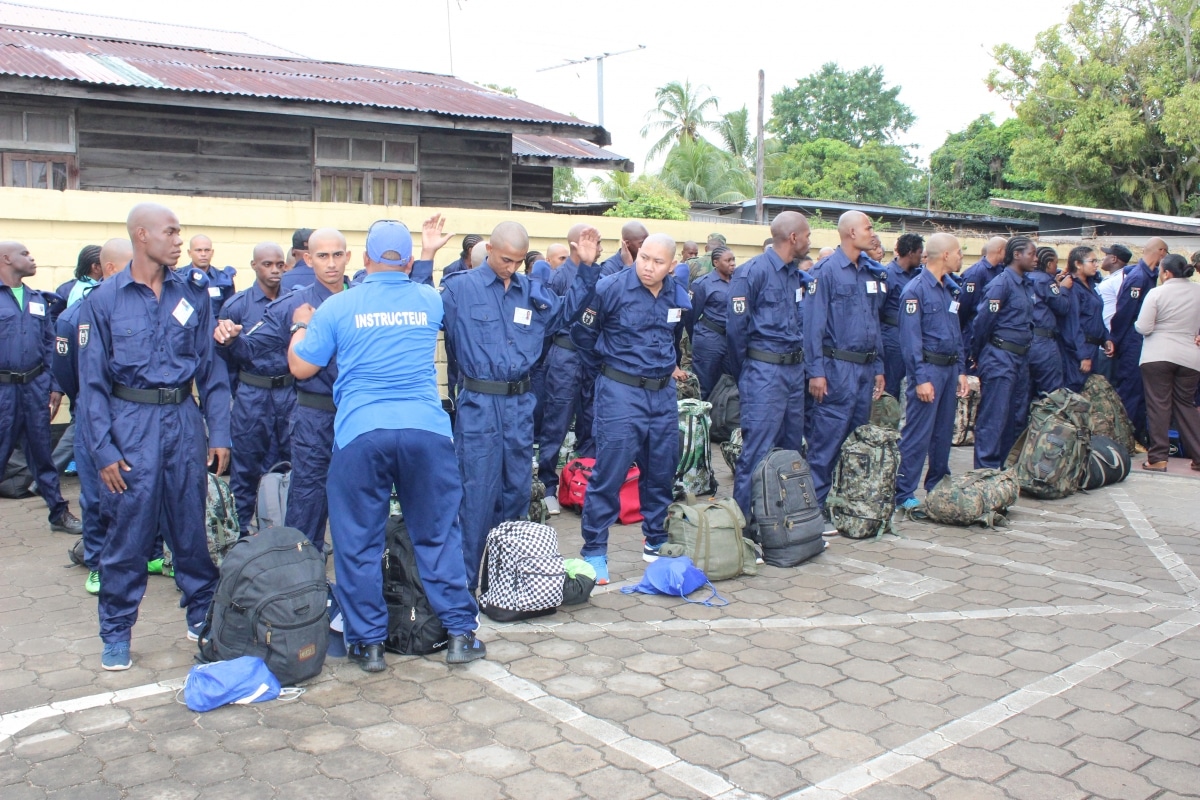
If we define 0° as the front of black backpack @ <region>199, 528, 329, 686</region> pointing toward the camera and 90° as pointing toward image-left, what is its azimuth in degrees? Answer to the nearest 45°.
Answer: approximately 315°

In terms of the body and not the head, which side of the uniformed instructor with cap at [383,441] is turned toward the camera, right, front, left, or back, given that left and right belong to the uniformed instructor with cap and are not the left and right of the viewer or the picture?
back

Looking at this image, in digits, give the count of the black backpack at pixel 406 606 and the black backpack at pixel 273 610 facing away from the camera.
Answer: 0

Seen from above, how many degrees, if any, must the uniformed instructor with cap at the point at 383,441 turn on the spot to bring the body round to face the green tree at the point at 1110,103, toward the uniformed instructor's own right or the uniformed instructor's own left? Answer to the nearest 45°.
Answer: approximately 45° to the uniformed instructor's own right

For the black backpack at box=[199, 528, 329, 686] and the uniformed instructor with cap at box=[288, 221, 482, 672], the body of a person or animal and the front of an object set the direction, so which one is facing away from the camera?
the uniformed instructor with cap

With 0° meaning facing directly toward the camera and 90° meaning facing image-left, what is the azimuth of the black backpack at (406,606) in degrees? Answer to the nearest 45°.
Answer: approximately 315°

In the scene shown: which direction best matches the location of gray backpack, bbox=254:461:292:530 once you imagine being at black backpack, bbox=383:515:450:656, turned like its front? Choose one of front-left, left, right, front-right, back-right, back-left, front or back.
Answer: back

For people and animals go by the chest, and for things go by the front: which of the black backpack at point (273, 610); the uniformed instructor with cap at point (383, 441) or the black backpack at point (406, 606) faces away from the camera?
the uniformed instructor with cap

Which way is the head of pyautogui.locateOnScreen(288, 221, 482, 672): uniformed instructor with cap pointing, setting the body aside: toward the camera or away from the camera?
away from the camera

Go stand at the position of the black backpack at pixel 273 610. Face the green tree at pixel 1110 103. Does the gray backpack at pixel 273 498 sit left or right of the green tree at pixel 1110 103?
left

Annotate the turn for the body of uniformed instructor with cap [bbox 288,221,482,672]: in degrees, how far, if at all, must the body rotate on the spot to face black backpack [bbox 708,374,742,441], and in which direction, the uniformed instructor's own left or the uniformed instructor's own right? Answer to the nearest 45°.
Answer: approximately 45° to the uniformed instructor's own right
